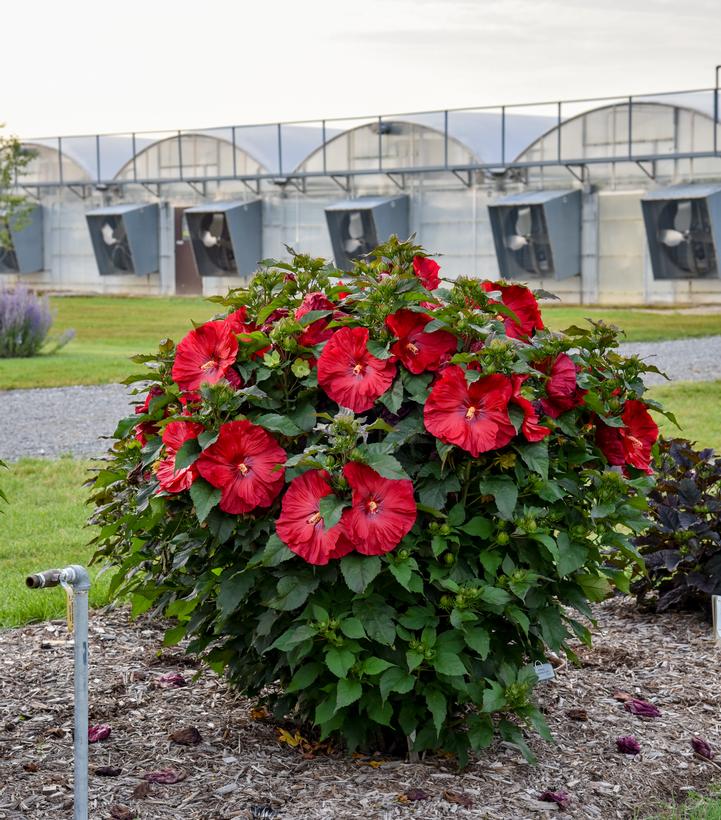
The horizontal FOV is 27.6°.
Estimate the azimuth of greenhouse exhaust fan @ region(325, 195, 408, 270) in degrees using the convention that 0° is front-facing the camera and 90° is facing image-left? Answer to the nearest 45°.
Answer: approximately 45°

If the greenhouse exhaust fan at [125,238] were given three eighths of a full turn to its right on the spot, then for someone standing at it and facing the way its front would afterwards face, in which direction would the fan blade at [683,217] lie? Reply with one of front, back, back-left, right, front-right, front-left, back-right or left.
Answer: back-right

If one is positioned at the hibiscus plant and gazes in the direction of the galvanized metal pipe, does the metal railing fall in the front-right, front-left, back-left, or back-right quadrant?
back-right

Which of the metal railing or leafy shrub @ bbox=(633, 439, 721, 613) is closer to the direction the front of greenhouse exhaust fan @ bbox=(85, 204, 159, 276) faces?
the leafy shrub

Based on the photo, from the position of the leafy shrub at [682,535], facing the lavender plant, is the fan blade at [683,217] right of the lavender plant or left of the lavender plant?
right
